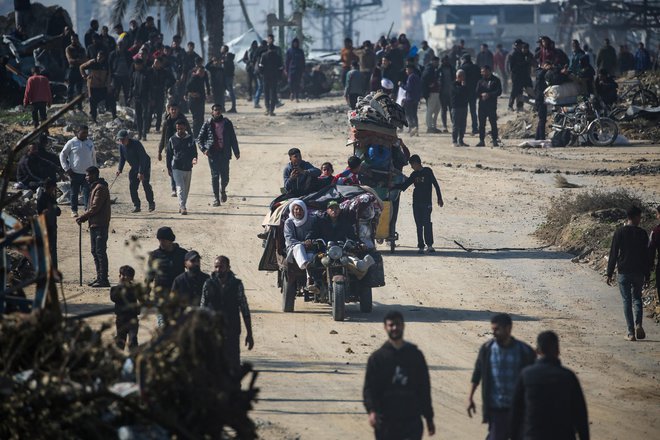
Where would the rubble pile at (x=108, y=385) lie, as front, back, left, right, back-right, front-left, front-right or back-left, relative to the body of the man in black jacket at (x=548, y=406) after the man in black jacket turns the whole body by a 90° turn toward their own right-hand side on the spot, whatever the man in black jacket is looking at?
back-right

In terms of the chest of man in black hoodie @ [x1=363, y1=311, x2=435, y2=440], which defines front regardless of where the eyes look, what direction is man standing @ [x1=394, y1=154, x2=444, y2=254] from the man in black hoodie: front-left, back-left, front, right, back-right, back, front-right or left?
back

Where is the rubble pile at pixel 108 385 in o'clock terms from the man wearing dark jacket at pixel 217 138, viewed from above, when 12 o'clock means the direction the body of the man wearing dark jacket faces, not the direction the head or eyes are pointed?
The rubble pile is roughly at 12 o'clock from the man wearing dark jacket.

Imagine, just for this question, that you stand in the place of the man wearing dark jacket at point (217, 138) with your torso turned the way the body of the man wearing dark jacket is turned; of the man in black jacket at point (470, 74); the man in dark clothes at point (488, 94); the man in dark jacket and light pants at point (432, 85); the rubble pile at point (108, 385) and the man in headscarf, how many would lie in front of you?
2

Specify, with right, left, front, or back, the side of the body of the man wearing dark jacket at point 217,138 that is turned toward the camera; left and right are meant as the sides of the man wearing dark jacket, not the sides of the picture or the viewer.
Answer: front

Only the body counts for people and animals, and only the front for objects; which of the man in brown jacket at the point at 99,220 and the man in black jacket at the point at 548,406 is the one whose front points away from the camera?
the man in black jacket

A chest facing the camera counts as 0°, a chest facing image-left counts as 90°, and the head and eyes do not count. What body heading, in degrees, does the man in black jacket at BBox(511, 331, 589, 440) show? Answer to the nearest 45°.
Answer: approximately 180°

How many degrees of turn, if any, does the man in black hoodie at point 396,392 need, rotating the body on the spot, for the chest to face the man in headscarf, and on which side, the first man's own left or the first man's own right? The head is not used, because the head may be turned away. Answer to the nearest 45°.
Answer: approximately 180°

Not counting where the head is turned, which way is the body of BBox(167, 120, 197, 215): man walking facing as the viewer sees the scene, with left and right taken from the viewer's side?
facing the viewer

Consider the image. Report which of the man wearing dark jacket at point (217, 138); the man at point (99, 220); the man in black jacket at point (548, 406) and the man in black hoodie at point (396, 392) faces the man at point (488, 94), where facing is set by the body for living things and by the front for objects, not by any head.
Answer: the man in black jacket at point (548, 406)

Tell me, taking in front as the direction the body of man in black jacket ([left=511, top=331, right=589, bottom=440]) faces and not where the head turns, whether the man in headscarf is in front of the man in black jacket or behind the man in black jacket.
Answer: in front

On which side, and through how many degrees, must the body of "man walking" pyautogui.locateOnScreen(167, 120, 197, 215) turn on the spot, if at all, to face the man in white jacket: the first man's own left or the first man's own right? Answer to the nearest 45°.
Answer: approximately 90° to the first man's own right

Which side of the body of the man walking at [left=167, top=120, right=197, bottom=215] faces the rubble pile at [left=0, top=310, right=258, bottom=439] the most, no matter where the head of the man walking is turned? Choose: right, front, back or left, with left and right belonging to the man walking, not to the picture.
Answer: front
